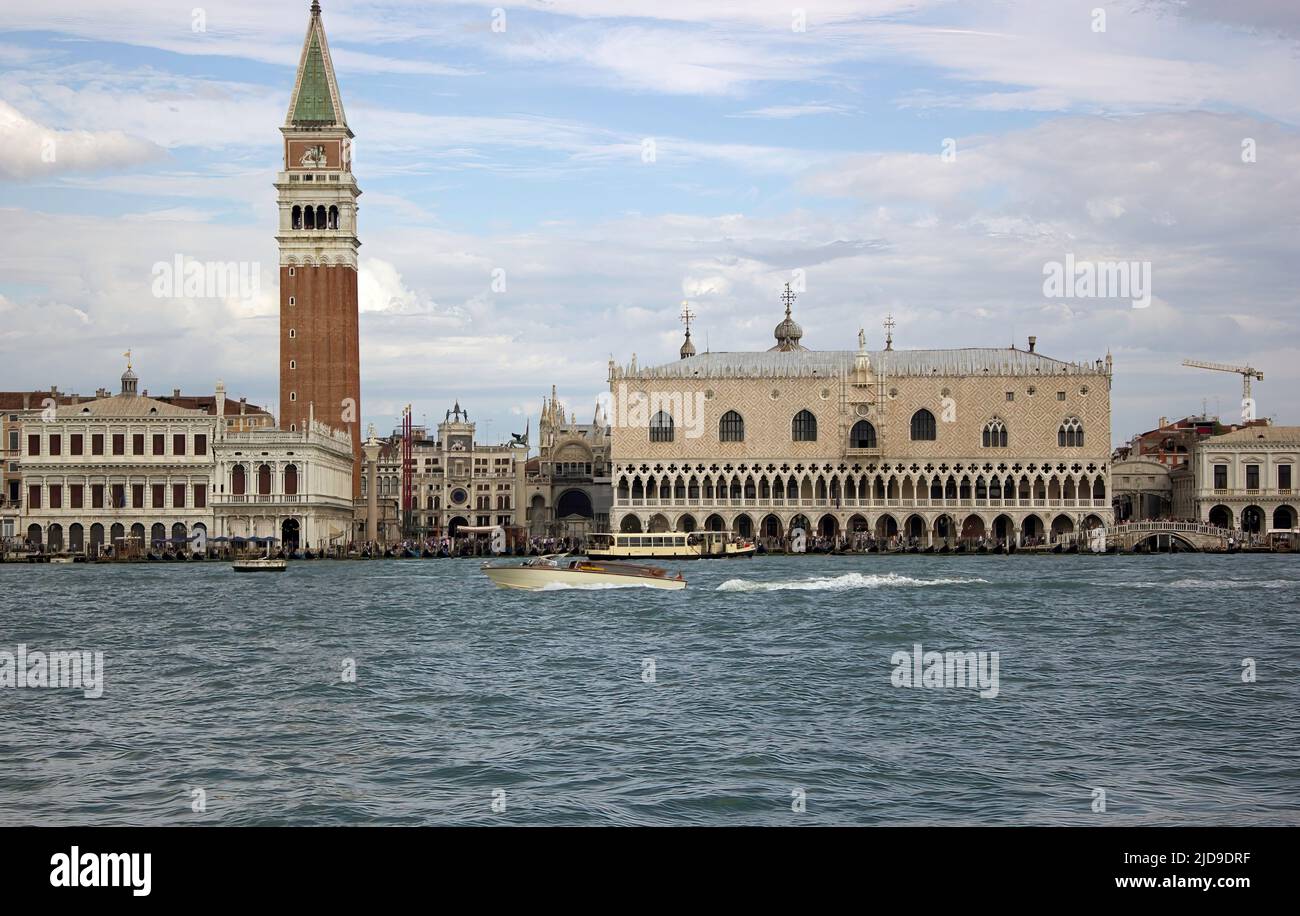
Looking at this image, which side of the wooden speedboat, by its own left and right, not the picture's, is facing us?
left
